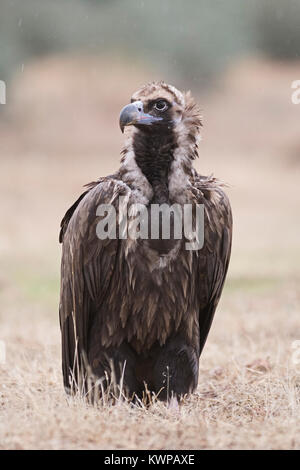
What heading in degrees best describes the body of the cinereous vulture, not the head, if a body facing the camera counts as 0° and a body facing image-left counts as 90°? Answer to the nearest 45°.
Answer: approximately 0°
